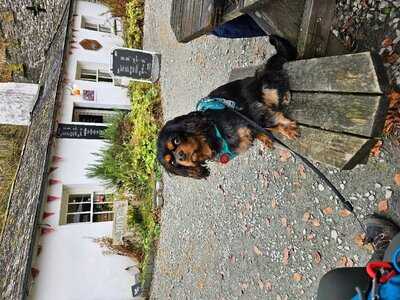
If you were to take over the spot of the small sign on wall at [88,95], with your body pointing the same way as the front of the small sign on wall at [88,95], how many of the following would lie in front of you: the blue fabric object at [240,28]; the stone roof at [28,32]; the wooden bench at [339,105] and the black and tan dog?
3

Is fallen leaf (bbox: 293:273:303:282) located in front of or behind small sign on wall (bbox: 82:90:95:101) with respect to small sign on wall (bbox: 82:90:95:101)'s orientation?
in front

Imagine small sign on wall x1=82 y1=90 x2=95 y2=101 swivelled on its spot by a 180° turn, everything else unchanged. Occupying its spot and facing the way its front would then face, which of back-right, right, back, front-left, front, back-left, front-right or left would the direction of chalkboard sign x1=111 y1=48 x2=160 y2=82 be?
back-right
